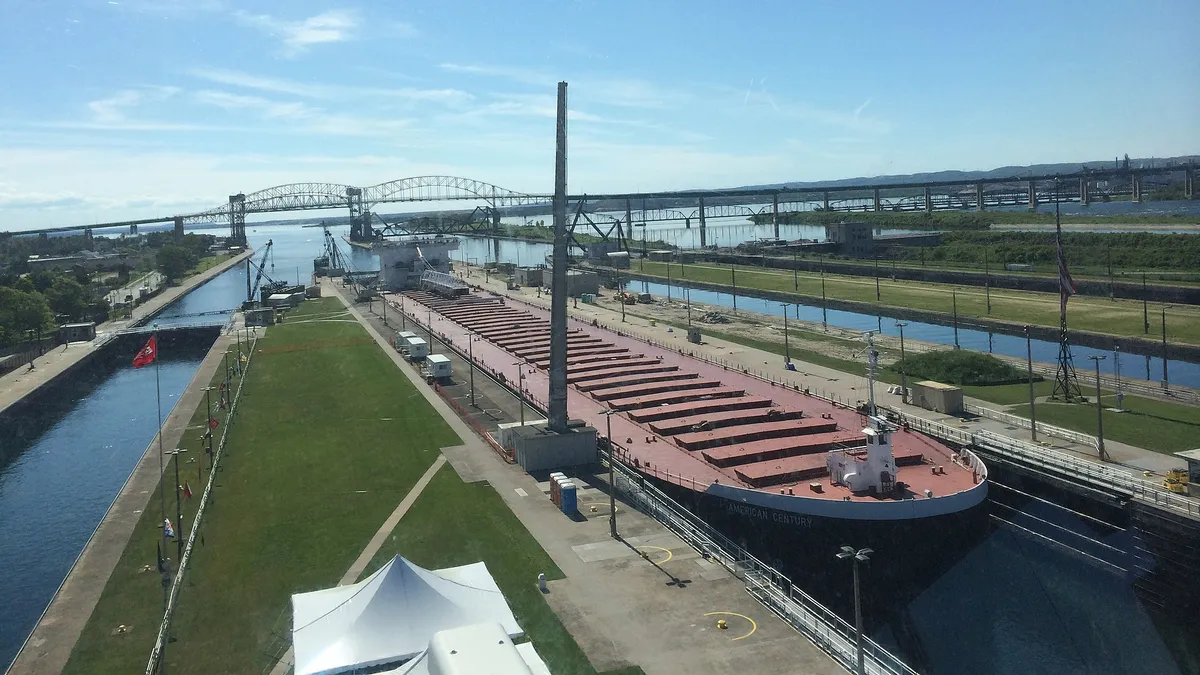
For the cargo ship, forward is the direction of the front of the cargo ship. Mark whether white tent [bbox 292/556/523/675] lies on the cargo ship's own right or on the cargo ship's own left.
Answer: on the cargo ship's own right

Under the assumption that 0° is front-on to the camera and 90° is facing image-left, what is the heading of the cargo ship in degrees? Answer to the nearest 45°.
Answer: approximately 315°
